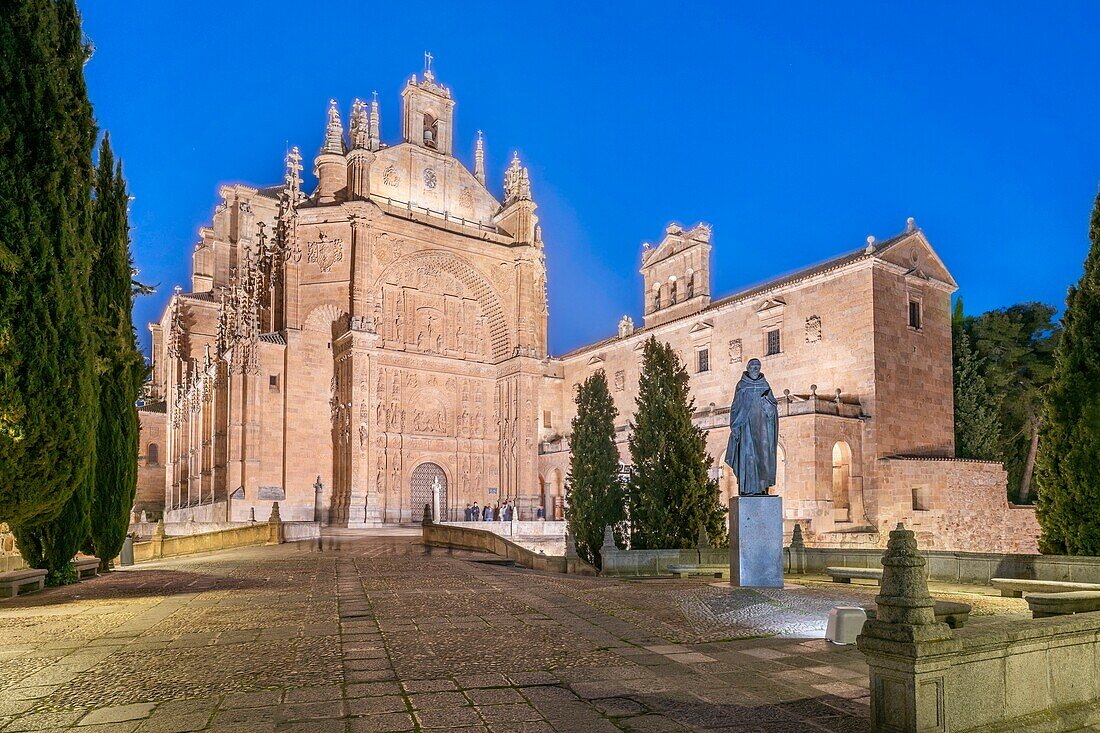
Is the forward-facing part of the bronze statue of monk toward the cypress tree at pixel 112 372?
no

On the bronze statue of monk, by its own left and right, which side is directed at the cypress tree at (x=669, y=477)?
back

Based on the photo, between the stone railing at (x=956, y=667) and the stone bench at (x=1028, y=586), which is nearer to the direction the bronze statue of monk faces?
the stone railing

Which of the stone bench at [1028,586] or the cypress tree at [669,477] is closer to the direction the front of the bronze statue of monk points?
the stone bench

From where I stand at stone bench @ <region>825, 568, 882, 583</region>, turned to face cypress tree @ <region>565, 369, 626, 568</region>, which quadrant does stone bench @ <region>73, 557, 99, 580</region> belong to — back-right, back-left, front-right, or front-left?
front-left

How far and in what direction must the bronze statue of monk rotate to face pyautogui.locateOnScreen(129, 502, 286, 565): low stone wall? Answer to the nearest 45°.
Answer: approximately 135° to its right

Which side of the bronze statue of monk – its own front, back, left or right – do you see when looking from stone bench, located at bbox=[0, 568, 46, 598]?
right

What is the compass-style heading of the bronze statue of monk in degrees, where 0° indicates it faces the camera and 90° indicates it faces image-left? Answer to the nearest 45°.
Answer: approximately 0°

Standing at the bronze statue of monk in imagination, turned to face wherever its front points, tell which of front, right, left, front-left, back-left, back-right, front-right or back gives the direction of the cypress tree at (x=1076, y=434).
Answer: back-left

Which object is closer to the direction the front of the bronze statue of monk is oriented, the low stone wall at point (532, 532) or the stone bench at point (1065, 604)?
the stone bench

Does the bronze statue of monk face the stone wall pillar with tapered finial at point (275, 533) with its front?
no
